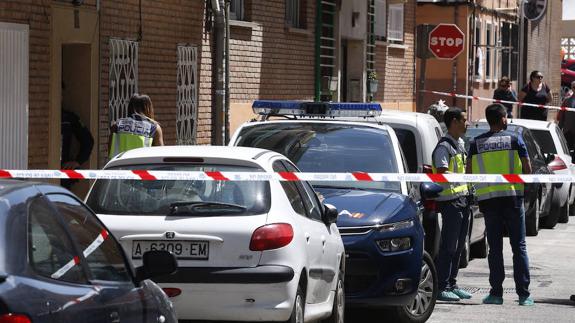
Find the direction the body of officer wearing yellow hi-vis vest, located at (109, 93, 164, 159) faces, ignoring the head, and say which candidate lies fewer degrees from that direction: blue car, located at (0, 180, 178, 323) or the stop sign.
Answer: the stop sign

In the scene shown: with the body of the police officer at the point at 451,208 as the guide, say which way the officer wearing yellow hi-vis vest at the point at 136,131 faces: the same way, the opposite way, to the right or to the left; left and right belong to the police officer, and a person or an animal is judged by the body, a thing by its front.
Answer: to the left

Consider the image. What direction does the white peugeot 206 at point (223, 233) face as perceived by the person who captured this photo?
facing away from the viewer and to the right of the viewer

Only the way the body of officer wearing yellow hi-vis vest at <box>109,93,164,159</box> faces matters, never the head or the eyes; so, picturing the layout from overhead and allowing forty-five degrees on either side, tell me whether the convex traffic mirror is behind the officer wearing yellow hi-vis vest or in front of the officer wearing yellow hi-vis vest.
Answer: in front

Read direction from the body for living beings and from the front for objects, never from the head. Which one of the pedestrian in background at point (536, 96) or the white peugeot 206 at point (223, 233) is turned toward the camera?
the pedestrian in background

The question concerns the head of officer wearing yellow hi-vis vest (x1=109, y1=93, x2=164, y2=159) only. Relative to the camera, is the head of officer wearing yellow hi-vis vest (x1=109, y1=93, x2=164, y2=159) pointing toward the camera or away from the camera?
away from the camera

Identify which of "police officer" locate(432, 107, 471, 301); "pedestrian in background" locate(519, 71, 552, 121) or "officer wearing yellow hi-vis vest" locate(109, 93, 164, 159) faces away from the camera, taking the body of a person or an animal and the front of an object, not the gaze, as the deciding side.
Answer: the officer wearing yellow hi-vis vest

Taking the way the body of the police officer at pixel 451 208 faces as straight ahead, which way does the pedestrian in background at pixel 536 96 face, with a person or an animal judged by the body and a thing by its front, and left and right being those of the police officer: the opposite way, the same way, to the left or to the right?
to the right

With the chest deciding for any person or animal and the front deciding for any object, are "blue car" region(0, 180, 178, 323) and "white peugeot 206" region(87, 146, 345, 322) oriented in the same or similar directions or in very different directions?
same or similar directions

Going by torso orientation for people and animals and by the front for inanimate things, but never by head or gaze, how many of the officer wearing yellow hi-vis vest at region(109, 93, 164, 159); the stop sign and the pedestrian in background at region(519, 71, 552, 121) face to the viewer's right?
0

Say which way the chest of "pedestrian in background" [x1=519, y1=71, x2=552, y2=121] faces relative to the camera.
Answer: toward the camera

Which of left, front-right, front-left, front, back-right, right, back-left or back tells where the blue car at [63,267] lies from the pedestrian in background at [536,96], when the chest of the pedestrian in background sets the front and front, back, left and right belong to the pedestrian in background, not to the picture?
front

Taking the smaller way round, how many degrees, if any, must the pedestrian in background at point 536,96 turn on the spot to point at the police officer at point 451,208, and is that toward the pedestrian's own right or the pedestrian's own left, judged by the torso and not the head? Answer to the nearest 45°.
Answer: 0° — they already face them

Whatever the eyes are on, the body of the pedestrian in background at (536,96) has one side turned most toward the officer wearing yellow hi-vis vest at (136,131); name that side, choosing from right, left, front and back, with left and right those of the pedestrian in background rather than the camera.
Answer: front

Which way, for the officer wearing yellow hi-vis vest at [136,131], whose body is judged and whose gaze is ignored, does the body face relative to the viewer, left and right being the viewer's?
facing away from the viewer

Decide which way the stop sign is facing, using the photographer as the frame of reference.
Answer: facing the viewer
